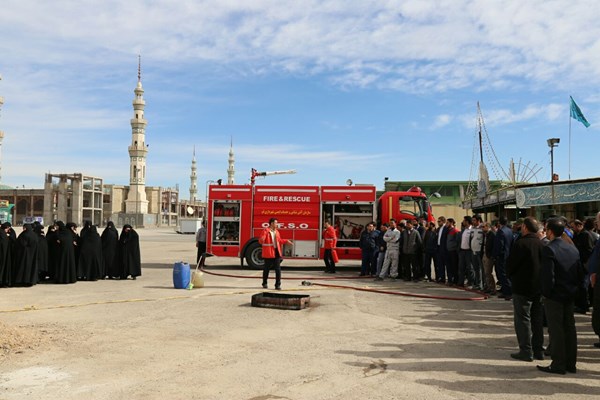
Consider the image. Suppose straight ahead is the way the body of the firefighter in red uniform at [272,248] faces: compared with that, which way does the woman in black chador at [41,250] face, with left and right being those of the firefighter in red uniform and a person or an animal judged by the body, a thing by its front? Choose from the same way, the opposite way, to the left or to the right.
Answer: to the left

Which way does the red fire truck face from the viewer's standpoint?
to the viewer's right

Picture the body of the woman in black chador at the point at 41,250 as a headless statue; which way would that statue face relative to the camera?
to the viewer's right

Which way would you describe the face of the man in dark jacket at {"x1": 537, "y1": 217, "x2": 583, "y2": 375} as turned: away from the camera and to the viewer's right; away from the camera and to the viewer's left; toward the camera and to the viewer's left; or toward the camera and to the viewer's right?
away from the camera and to the viewer's left

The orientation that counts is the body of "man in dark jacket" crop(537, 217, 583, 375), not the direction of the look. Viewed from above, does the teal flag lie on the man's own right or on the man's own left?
on the man's own right

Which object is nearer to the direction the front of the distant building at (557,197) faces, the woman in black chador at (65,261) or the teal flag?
the woman in black chador

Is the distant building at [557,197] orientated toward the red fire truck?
yes

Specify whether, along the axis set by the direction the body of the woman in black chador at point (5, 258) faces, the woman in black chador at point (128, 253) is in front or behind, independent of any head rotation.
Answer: in front

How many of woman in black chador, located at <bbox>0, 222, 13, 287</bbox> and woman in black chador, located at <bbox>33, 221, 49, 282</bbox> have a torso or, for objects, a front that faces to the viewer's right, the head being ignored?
2

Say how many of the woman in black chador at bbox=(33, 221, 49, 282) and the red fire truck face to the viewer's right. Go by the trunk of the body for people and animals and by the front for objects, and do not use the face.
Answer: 2

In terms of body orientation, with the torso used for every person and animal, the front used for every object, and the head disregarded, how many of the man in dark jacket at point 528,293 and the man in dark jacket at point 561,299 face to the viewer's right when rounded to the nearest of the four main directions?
0

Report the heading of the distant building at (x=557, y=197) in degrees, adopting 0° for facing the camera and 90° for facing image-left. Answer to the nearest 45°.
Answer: approximately 45°

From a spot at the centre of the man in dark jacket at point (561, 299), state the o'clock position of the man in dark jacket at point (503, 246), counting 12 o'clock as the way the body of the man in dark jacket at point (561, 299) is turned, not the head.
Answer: the man in dark jacket at point (503, 246) is roughly at 1 o'clock from the man in dark jacket at point (561, 299).

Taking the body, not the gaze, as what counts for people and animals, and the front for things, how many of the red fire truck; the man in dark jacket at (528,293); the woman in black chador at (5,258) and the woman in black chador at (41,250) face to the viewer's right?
3

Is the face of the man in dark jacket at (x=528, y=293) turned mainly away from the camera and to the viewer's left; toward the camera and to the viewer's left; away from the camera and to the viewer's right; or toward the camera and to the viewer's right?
away from the camera and to the viewer's left

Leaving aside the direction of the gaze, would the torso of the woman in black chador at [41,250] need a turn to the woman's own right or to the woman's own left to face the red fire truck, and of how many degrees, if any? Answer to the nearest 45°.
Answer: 0° — they already face it

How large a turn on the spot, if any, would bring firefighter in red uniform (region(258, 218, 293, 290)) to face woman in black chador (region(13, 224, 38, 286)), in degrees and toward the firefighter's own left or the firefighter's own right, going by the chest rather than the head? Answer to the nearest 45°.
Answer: approximately 135° to the firefighter's own right
